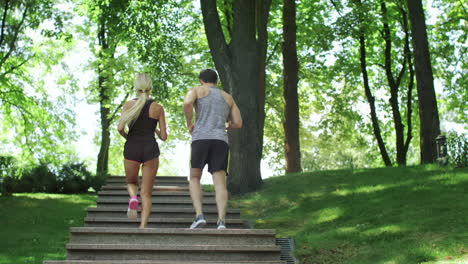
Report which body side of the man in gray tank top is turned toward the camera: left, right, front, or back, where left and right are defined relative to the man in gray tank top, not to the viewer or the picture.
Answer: back

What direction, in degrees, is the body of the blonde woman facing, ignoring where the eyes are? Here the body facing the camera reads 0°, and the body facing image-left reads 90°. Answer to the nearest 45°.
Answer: approximately 180°

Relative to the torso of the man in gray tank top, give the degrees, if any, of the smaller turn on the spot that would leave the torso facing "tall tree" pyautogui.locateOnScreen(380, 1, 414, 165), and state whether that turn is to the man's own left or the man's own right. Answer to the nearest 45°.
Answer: approximately 45° to the man's own right

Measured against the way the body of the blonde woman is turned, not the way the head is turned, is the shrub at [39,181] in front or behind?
in front

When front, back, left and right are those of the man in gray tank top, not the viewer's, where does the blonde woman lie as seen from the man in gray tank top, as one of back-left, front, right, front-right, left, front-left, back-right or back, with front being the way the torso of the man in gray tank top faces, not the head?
left

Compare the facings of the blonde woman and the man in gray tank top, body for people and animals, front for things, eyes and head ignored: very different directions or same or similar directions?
same or similar directions

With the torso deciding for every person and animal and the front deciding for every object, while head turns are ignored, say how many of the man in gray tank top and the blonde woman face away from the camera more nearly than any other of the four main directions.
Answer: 2

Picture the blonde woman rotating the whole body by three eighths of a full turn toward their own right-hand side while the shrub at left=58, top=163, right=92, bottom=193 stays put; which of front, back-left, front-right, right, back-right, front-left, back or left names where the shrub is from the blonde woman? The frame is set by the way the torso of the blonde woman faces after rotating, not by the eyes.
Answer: back-left

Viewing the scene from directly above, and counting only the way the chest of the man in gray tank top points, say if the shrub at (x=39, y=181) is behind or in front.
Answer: in front

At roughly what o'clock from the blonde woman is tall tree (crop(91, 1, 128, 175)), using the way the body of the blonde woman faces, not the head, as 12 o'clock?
The tall tree is roughly at 12 o'clock from the blonde woman.

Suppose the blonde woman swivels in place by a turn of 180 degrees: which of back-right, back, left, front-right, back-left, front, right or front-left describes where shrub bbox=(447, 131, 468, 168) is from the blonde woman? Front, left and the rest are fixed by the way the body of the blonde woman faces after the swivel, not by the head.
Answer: back-left

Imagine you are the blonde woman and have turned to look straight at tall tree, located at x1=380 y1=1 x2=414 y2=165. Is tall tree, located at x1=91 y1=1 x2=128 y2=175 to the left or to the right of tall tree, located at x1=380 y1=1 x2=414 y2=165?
left
